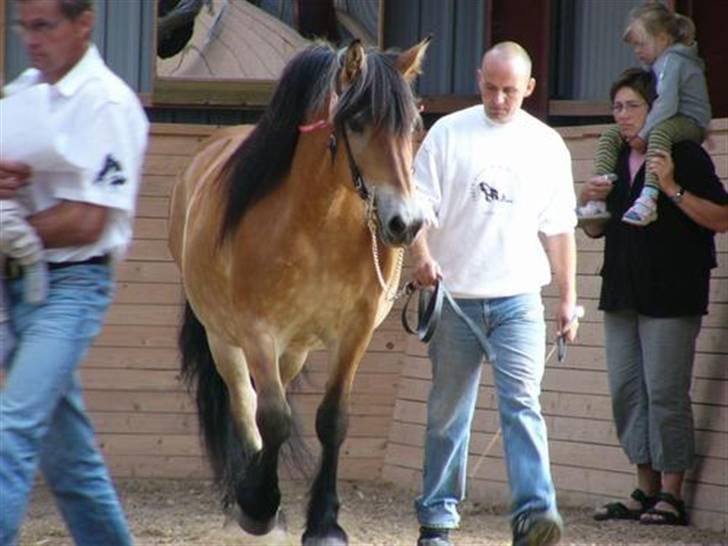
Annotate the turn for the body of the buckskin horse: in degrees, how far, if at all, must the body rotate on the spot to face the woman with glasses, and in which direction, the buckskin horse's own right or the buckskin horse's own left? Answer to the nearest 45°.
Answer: approximately 90° to the buckskin horse's own left

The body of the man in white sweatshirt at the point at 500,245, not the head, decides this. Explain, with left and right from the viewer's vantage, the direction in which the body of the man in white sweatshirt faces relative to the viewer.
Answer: facing the viewer

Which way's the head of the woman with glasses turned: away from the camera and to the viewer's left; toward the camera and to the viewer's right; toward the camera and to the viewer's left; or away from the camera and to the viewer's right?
toward the camera and to the viewer's left

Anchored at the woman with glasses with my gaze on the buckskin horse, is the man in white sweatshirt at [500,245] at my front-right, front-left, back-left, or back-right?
front-left

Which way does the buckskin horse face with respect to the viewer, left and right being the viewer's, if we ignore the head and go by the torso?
facing the viewer and to the right of the viewer

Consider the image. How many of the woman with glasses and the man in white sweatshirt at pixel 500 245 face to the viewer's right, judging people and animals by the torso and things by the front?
0

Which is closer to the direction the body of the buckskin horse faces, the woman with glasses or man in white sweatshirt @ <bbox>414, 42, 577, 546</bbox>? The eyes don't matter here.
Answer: the man in white sweatshirt

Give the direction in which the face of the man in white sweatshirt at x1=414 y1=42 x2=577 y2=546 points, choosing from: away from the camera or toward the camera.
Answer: toward the camera

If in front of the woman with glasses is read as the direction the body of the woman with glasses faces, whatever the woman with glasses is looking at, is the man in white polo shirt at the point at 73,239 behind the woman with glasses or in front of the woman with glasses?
in front

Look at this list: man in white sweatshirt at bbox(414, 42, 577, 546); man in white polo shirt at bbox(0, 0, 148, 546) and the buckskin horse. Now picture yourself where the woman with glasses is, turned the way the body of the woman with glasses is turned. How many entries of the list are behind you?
0

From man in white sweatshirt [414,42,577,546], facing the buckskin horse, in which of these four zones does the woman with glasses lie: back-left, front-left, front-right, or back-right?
back-right

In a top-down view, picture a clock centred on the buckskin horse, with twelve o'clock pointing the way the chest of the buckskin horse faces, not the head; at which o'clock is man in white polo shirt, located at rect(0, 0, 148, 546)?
The man in white polo shirt is roughly at 2 o'clock from the buckskin horse.

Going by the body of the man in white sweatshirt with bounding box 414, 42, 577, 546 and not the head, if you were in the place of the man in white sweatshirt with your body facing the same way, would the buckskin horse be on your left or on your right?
on your right

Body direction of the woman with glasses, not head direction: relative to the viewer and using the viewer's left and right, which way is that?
facing the viewer and to the left of the viewer

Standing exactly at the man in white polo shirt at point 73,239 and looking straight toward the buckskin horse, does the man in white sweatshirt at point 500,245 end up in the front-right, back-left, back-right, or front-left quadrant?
front-right

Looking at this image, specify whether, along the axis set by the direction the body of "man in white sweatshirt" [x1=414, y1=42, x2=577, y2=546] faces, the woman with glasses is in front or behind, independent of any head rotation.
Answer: behind

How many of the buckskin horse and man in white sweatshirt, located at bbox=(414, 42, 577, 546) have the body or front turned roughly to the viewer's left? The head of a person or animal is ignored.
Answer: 0
